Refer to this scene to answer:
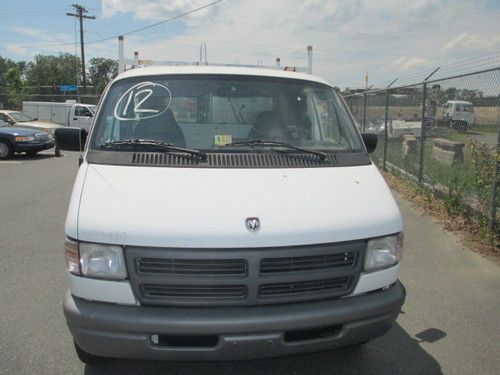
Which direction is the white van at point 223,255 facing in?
toward the camera

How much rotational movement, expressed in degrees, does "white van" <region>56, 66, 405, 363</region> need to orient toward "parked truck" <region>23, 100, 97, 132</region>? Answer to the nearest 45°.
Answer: approximately 180°

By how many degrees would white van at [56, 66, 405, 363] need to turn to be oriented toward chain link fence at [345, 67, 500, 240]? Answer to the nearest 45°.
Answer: approximately 135° to its left

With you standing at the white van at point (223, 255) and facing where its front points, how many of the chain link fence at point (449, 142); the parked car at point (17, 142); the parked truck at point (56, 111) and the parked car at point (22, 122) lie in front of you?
0

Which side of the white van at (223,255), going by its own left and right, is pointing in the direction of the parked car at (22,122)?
back

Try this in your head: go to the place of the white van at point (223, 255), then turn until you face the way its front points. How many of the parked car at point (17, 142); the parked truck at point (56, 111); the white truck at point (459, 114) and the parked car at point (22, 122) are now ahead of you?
0

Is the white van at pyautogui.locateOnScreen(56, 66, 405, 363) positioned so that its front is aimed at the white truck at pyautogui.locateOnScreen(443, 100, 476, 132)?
no

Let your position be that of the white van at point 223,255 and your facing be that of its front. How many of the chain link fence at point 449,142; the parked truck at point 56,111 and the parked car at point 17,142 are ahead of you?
0
